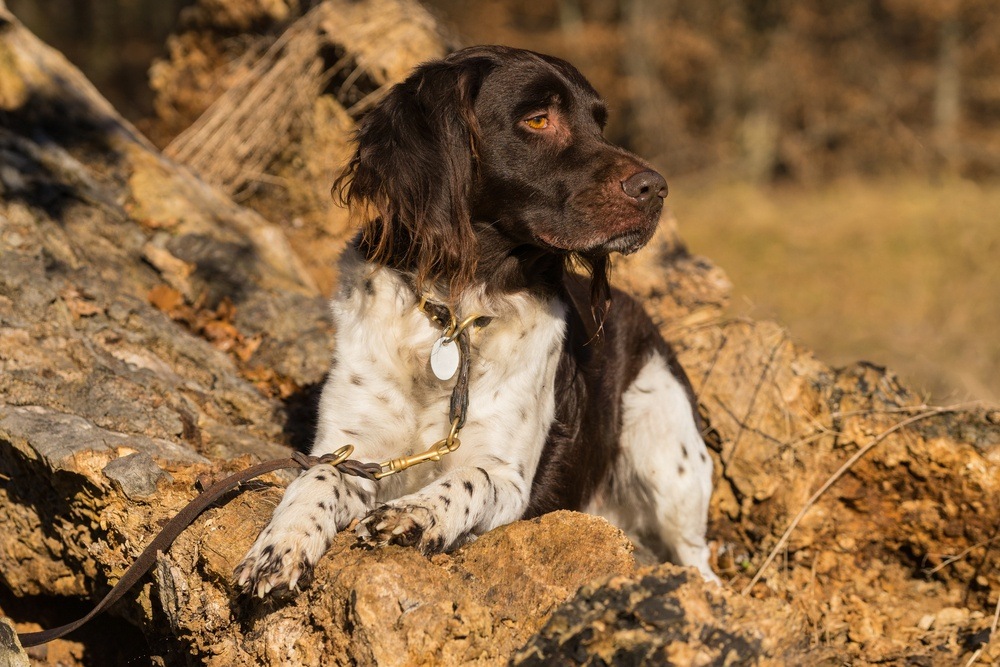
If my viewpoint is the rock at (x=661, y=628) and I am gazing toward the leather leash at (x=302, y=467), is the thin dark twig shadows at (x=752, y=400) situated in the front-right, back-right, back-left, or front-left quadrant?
front-right

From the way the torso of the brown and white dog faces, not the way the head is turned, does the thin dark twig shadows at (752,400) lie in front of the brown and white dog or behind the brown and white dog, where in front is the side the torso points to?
behind

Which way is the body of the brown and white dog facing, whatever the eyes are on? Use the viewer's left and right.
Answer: facing the viewer and to the left of the viewer
